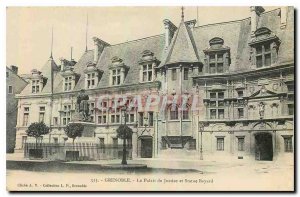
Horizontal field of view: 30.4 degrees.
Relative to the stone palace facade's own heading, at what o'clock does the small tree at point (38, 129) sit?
The small tree is roughly at 2 o'clock from the stone palace facade.

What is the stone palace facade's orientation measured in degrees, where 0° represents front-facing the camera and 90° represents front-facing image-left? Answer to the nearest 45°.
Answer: approximately 45°
